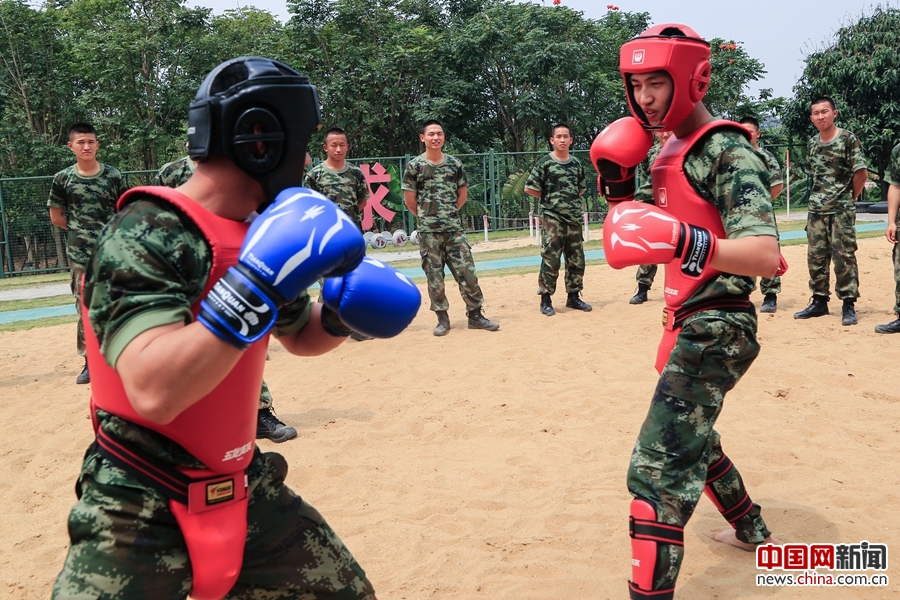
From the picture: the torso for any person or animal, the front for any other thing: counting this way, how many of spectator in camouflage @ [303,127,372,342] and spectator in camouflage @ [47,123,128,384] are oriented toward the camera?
2

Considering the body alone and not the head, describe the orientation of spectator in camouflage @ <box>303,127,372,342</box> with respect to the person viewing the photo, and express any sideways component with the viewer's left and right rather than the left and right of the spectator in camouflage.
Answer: facing the viewer

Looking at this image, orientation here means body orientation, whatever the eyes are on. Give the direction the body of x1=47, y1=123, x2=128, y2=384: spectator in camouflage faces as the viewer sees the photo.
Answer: toward the camera

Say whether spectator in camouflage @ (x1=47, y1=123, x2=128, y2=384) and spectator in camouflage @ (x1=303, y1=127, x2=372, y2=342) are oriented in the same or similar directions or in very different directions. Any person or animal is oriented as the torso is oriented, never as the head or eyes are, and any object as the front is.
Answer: same or similar directions

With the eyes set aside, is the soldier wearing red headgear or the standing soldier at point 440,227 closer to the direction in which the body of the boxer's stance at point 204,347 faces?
the soldier wearing red headgear

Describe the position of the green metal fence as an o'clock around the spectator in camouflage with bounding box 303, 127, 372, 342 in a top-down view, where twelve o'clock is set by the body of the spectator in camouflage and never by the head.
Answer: The green metal fence is roughly at 6 o'clock from the spectator in camouflage.

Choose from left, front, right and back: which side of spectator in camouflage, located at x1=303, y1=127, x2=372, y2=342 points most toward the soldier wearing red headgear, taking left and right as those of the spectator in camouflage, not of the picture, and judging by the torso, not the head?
front

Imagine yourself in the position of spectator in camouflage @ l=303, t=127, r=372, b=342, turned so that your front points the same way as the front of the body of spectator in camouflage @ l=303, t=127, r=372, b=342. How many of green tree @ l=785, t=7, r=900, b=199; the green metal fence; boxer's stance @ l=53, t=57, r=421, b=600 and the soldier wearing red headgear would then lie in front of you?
2

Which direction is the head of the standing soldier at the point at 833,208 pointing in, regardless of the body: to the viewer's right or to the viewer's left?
to the viewer's left

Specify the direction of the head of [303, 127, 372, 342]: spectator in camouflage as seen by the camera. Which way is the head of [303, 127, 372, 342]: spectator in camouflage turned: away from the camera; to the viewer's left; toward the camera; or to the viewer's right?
toward the camera

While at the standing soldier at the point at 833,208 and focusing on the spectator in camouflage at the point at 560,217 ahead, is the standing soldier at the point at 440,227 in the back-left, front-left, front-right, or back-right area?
front-left

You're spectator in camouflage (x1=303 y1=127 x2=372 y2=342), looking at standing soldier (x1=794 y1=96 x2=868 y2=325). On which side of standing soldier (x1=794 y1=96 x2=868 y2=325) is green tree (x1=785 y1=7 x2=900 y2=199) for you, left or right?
left
